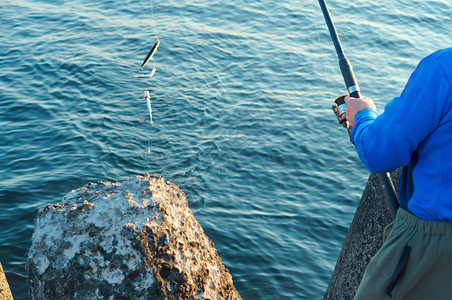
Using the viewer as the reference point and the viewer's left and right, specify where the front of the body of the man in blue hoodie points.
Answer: facing away from the viewer and to the left of the viewer

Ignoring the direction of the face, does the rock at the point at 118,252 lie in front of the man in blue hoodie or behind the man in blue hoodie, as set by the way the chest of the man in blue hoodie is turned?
in front
